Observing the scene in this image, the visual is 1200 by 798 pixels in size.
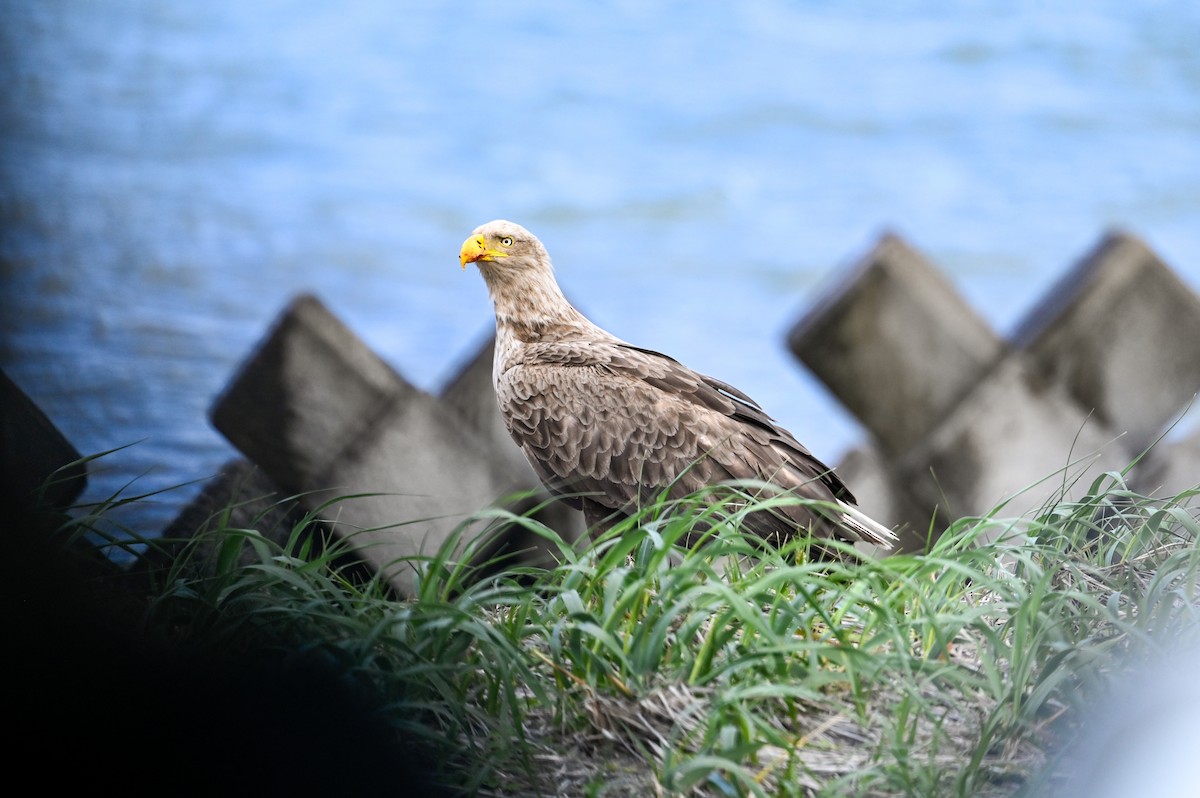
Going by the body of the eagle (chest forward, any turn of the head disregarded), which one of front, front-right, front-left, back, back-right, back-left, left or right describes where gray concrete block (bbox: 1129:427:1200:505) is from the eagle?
back-right

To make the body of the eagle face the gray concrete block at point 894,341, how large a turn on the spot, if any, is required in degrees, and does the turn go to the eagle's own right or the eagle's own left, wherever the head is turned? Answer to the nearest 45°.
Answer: approximately 135° to the eagle's own right

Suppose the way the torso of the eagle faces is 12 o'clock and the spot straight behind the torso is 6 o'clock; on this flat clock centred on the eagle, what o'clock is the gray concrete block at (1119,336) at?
The gray concrete block is roughly at 5 o'clock from the eagle.

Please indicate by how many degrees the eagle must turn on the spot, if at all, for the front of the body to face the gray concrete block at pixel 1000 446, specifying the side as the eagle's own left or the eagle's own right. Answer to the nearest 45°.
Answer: approximately 135° to the eagle's own right

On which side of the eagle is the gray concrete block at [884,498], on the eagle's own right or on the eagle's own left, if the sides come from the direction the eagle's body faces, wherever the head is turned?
on the eagle's own right

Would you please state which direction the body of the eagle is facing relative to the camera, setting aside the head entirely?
to the viewer's left
